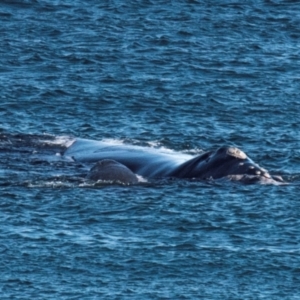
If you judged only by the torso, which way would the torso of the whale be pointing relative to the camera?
to the viewer's right
